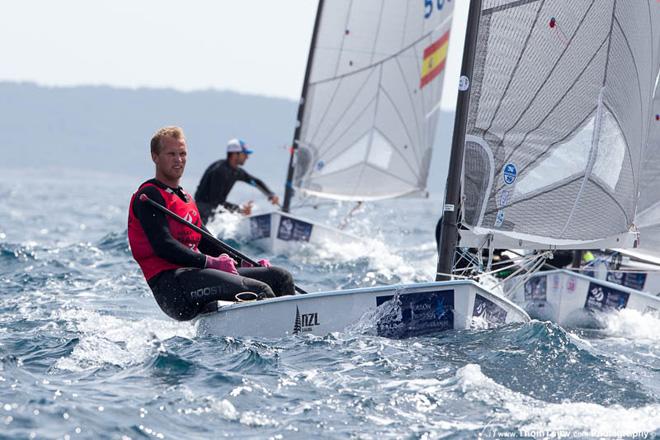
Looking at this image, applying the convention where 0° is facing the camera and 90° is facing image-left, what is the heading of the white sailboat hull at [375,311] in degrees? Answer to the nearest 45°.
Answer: approximately 315°

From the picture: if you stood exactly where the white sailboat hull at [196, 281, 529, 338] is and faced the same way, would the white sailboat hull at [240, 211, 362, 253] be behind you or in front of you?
behind
